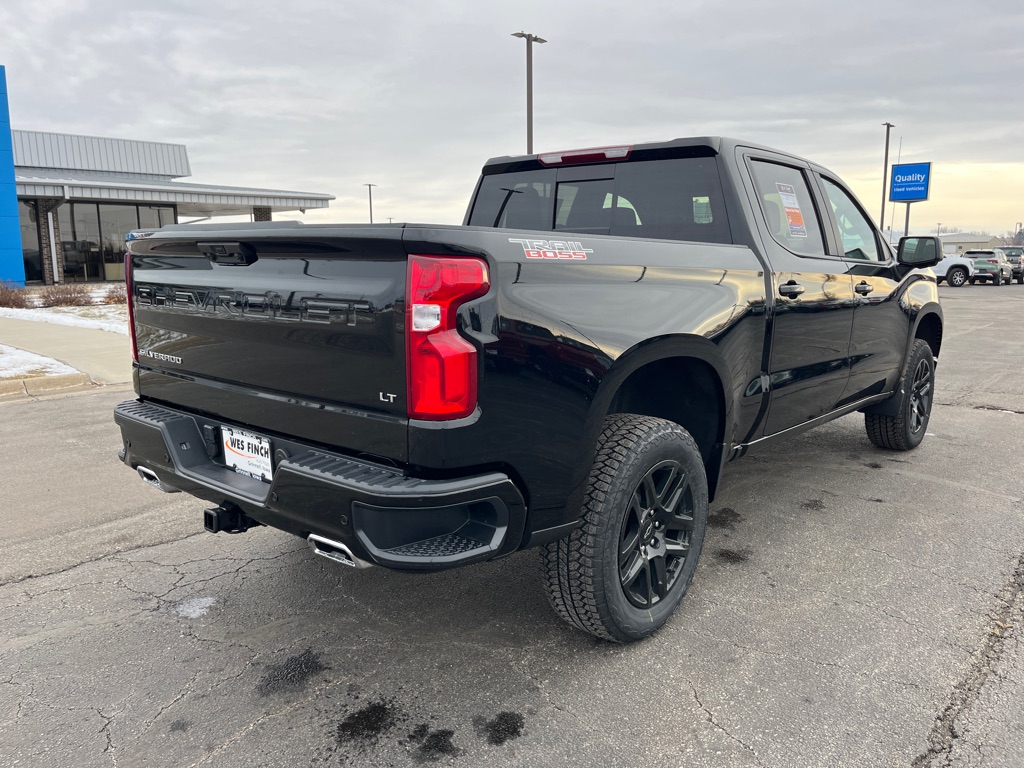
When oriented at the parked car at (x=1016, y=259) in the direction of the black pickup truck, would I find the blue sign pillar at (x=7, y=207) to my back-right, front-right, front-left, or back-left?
front-right

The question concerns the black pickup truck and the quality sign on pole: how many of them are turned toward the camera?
1

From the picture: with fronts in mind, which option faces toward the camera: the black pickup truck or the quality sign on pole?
the quality sign on pole

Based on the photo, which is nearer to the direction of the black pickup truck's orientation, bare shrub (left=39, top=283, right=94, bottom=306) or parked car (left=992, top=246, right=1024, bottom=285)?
the parked car

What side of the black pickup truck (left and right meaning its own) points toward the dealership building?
left

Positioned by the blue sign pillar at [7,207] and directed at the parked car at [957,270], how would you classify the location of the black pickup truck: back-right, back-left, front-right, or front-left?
front-right

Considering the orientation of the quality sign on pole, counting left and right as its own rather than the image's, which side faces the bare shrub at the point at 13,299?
front

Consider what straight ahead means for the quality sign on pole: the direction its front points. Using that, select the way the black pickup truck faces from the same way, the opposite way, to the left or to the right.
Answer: the opposite way

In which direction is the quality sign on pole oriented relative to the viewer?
toward the camera

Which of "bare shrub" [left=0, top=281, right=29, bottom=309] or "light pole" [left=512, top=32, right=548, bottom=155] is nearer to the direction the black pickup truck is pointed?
the light pole

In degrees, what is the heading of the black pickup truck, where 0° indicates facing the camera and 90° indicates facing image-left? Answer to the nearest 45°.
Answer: approximately 225°

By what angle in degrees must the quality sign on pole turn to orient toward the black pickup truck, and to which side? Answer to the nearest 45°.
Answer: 0° — it already faces it

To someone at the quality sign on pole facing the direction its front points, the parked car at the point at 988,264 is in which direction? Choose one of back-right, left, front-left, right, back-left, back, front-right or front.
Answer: front

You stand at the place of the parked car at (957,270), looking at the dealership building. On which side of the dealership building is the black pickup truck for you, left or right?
left
